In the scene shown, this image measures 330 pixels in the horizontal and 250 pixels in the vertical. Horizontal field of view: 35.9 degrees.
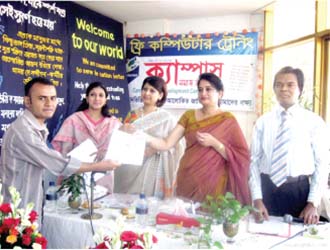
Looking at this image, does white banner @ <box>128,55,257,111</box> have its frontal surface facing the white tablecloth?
yes

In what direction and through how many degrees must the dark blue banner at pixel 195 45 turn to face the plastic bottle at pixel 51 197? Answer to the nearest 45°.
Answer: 0° — it already faces it

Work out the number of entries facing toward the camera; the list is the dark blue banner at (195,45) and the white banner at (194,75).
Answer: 2

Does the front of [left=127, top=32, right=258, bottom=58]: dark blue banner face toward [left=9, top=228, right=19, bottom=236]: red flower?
yes

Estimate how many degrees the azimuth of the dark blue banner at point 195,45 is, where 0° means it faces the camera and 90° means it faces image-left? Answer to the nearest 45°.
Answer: approximately 0°

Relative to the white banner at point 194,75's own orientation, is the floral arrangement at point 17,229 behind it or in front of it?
in front

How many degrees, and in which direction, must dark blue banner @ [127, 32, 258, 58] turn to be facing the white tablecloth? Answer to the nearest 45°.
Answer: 0° — it already faces it
